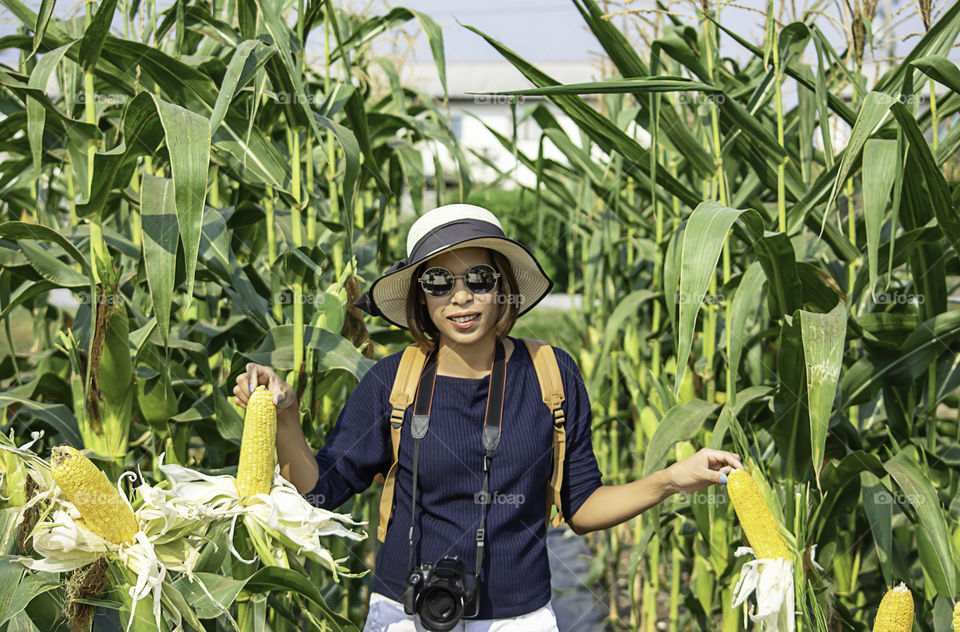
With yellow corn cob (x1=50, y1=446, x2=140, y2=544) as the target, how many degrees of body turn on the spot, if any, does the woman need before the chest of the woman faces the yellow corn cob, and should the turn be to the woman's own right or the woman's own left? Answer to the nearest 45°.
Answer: approximately 45° to the woman's own right

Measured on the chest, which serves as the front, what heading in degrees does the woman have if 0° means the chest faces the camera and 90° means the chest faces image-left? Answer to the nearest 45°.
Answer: approximately 0°

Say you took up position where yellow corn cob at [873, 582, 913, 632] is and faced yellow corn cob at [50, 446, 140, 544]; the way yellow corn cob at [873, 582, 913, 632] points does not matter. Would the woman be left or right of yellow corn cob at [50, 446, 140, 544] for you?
right

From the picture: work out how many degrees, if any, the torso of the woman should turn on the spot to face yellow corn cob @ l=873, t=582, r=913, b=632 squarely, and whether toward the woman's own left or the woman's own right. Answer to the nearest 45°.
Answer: approximately 45° to the woman's own left

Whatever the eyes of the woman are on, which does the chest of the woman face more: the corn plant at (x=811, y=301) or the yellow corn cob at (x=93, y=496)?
the yellow corn cob
